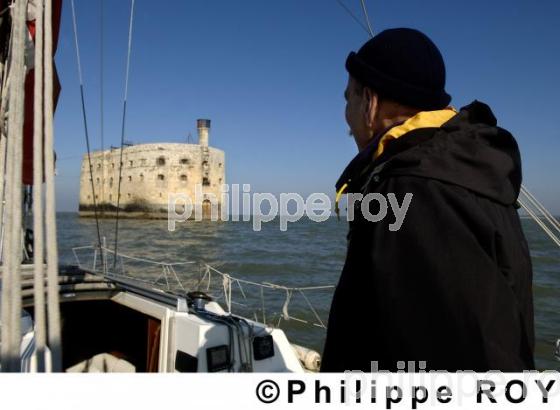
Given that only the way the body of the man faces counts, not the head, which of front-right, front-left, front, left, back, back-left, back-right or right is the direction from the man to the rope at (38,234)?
front-left

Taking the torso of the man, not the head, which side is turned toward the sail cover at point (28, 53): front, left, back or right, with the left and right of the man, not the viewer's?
front

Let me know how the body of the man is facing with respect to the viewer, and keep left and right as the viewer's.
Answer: facing away from the viewer and to the left of the viewer

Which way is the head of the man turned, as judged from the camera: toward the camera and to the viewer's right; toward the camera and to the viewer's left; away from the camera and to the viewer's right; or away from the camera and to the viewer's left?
away from the camera and to the viewer's left

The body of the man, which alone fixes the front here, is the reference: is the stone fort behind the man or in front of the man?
in front

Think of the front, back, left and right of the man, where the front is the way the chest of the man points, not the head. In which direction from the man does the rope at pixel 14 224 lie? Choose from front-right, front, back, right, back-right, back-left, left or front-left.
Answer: front-left
